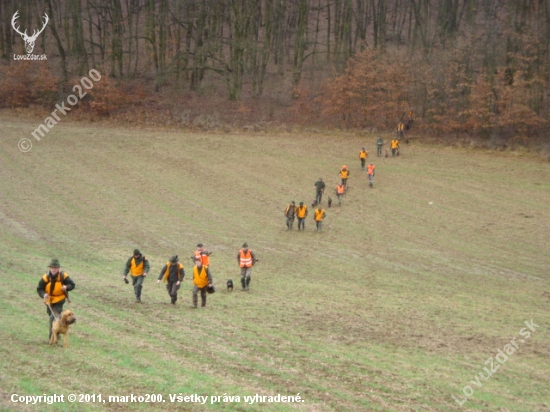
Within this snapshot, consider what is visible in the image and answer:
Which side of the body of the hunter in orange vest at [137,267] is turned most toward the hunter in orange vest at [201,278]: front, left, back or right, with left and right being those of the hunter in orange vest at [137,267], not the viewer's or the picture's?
left

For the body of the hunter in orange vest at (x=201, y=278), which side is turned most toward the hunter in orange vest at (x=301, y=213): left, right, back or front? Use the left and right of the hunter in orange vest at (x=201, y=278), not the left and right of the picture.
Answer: back

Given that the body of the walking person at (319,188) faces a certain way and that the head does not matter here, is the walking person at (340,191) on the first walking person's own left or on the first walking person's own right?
on the first walking person's own left

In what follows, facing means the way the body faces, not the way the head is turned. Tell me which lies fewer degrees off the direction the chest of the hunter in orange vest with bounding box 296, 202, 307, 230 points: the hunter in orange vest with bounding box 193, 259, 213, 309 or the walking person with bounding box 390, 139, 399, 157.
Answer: the hunter in orange vest

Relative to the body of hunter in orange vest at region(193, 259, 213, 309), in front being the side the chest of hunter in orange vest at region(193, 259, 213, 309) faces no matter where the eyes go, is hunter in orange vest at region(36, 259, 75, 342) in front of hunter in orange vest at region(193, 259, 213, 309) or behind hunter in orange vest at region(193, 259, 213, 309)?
in front

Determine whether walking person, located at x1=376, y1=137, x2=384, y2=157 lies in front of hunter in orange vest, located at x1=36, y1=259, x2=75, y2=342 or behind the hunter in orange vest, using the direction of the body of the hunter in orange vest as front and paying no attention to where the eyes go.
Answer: behind

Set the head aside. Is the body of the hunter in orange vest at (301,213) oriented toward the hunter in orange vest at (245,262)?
yes

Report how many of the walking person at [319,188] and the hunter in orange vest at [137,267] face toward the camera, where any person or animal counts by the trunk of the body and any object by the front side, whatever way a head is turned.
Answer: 2
